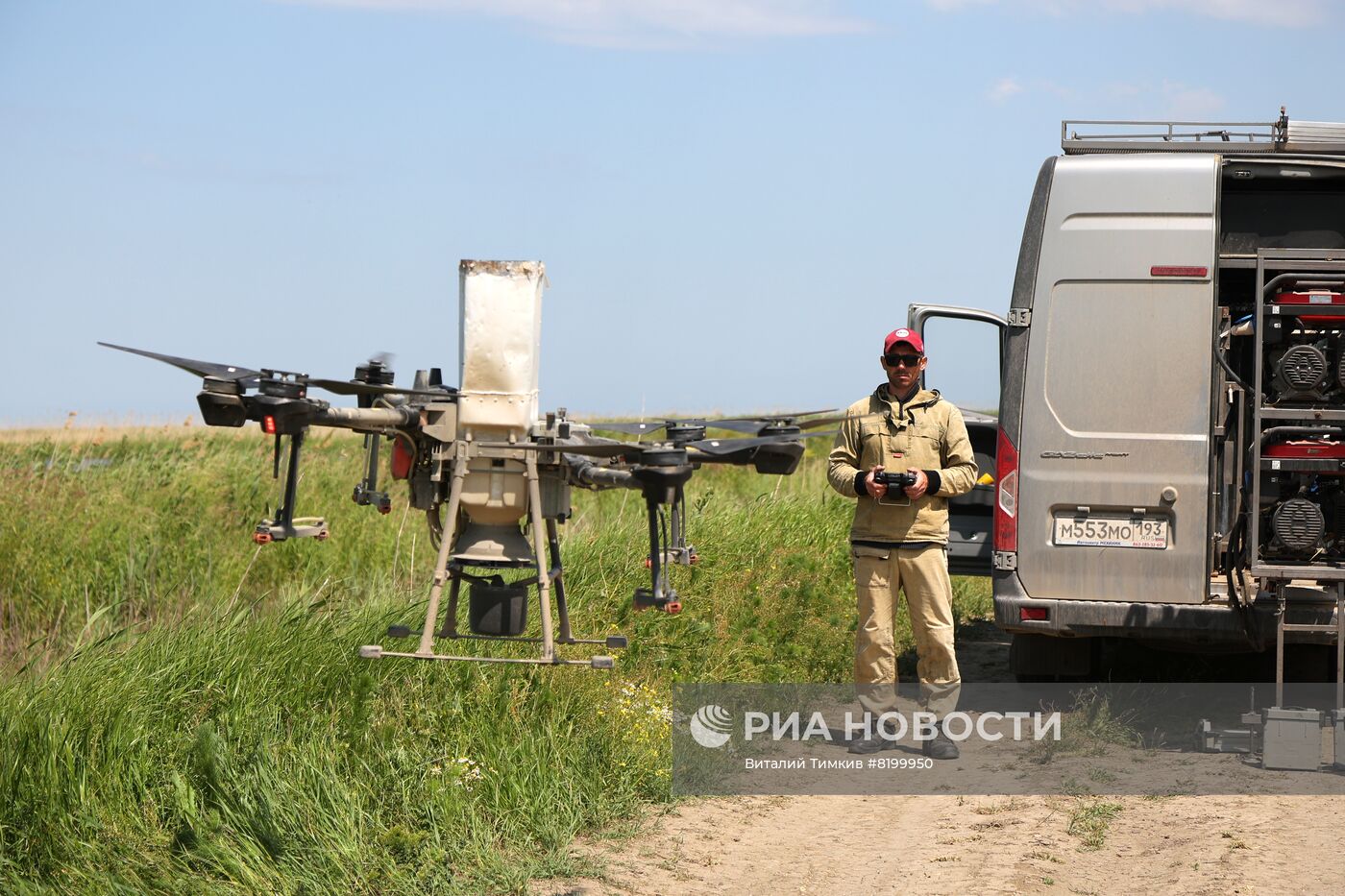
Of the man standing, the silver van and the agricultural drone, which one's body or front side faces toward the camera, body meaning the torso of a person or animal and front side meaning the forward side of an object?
the man standing

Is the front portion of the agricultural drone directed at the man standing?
no

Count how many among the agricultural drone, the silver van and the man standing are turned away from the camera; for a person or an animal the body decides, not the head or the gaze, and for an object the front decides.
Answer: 1

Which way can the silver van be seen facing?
away from the camera

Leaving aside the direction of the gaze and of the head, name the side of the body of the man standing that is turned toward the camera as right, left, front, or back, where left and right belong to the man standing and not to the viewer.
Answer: front

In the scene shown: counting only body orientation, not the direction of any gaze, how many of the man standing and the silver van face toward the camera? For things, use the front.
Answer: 1

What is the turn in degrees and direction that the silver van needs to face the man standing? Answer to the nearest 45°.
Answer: approximately 90° to its left

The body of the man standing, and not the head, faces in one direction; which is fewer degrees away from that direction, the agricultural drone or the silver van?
the agricultural drone

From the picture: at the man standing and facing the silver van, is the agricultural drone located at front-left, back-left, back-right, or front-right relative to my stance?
back-left

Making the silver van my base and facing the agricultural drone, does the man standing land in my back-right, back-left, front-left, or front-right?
front-left

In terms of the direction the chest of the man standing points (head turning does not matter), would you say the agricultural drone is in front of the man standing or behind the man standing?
in front

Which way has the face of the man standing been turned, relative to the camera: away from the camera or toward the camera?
toward the camera

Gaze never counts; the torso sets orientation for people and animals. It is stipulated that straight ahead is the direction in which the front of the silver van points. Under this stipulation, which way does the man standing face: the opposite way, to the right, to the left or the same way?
the opposite way

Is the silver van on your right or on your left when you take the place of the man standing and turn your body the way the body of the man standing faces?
on your left
